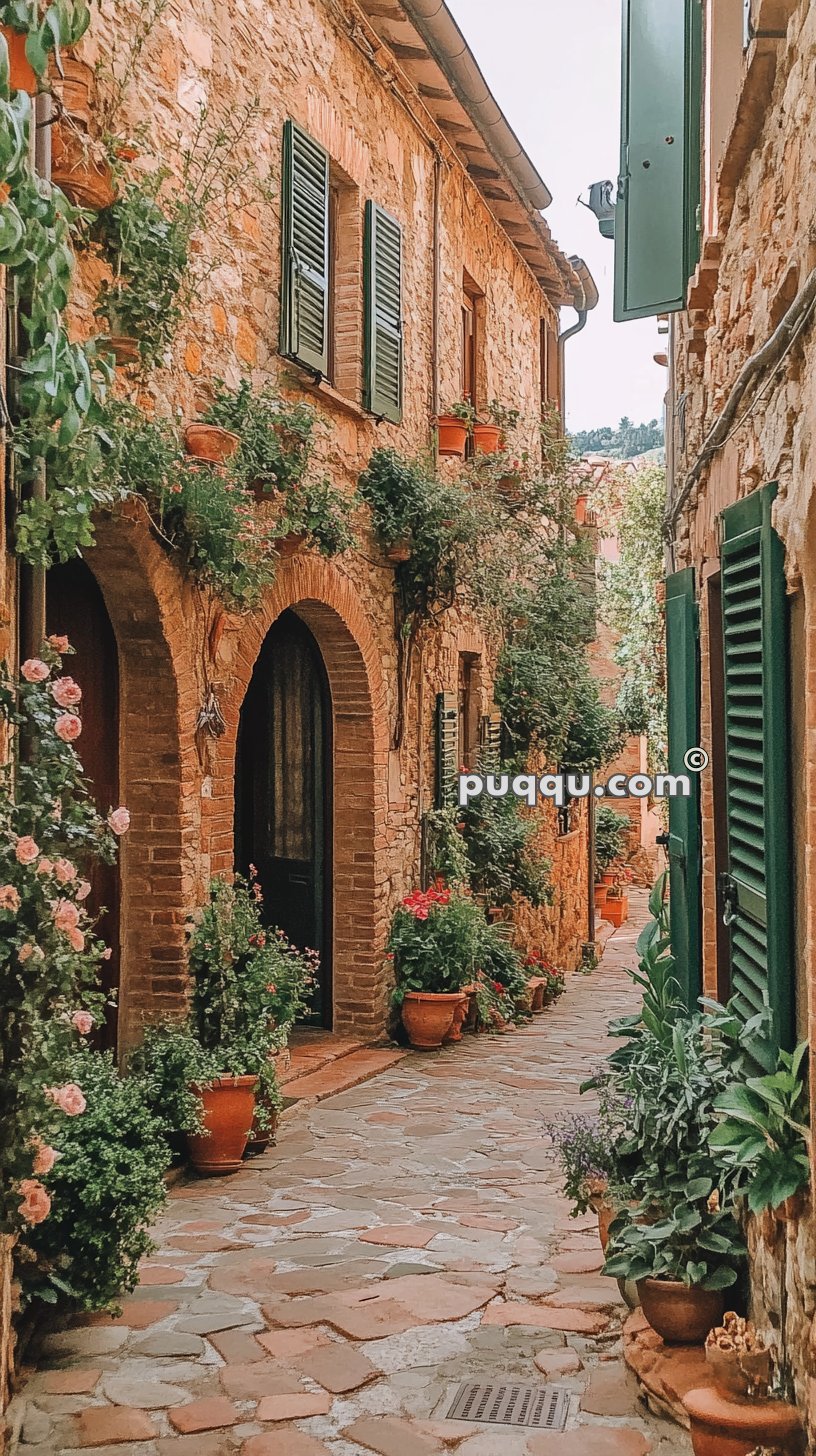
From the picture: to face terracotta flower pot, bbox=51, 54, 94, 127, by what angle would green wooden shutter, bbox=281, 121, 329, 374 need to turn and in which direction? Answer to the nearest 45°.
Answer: approximately 45° to its right

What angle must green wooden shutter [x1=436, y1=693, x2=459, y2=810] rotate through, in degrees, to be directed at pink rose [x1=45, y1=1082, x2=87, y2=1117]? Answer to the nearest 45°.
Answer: approximately 45° to its right

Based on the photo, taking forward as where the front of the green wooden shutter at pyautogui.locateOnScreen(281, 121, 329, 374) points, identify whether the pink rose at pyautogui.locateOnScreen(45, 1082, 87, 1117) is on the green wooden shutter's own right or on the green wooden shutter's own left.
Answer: on the green wooden shutter's own right

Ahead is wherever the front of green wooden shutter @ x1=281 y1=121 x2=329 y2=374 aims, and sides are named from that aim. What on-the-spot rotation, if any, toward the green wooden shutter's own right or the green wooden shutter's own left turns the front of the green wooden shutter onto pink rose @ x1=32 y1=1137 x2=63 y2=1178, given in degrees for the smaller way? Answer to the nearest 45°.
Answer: approximately 45° to the green wooden shutter's own right

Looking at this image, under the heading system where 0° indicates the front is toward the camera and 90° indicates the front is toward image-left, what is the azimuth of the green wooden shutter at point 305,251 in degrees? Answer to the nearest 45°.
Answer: approximately 315°

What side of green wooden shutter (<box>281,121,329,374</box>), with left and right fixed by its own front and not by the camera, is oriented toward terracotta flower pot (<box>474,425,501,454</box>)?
left

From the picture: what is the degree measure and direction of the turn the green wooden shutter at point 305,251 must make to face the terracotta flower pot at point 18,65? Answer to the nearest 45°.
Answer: approximately 45° to its right

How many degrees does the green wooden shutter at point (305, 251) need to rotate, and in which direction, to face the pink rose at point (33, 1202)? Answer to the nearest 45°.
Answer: approximately 45° to its right

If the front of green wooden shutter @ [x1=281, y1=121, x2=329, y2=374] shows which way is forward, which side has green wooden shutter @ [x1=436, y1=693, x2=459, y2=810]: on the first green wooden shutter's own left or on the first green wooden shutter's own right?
on the first green wooden shutter's own left
